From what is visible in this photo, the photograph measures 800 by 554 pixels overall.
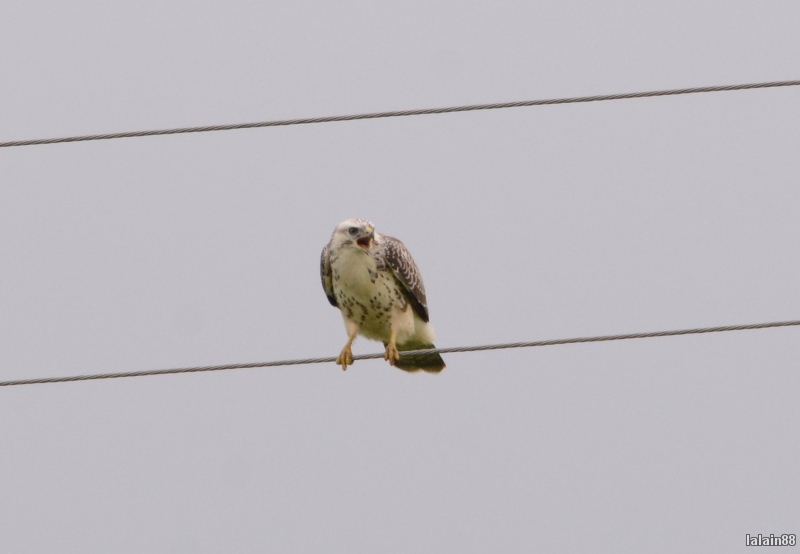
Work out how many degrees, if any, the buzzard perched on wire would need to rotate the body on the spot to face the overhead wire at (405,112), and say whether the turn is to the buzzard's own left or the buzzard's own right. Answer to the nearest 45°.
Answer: approximately 45° to the buzzard's own left

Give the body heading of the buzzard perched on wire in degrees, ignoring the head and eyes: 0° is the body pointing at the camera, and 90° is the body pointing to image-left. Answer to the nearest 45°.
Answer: approximately 45°
